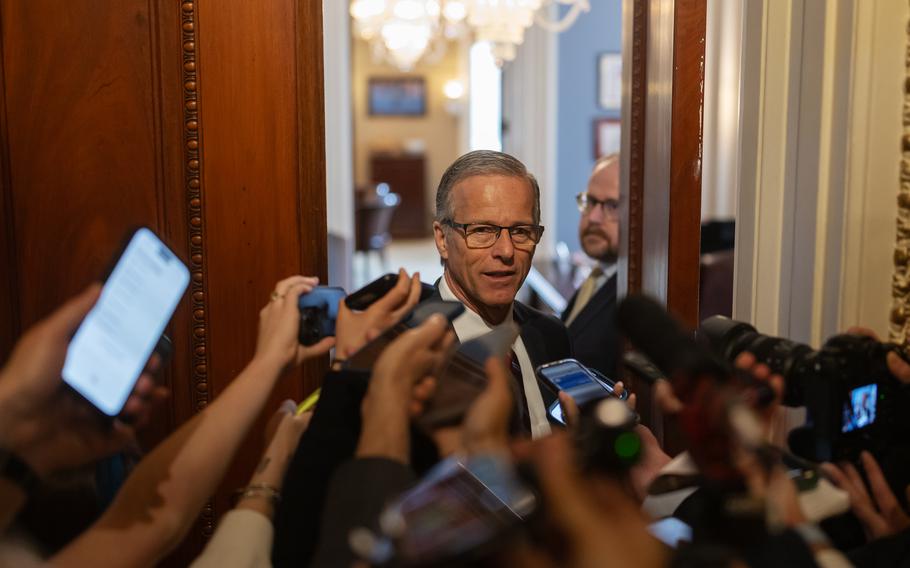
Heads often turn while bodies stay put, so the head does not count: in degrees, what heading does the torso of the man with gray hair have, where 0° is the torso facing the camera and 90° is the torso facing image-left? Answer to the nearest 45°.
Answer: approximately 315°

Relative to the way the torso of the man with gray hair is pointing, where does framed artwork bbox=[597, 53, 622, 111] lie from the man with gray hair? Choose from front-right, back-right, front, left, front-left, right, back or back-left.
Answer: back-left

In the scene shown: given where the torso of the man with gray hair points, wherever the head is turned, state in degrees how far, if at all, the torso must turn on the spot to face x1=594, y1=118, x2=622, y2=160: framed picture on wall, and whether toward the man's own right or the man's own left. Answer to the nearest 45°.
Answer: approximately 135° to the man's own left

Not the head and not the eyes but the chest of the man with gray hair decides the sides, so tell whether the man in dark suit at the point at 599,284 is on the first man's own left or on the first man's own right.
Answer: on the first man's own left

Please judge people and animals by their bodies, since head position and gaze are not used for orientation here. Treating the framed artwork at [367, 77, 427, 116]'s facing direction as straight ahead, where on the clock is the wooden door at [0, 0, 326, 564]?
The wooden door is roughly at 12 o'clock from the framed artwork.

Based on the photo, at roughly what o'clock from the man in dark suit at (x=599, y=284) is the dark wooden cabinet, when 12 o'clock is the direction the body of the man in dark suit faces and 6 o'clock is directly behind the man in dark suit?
The dark wooden cabinet is roughly at 4 o'clock from the man in dark suit.

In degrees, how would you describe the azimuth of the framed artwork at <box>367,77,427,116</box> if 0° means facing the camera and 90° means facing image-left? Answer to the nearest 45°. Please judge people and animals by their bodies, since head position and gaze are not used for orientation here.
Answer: approximately 0°
